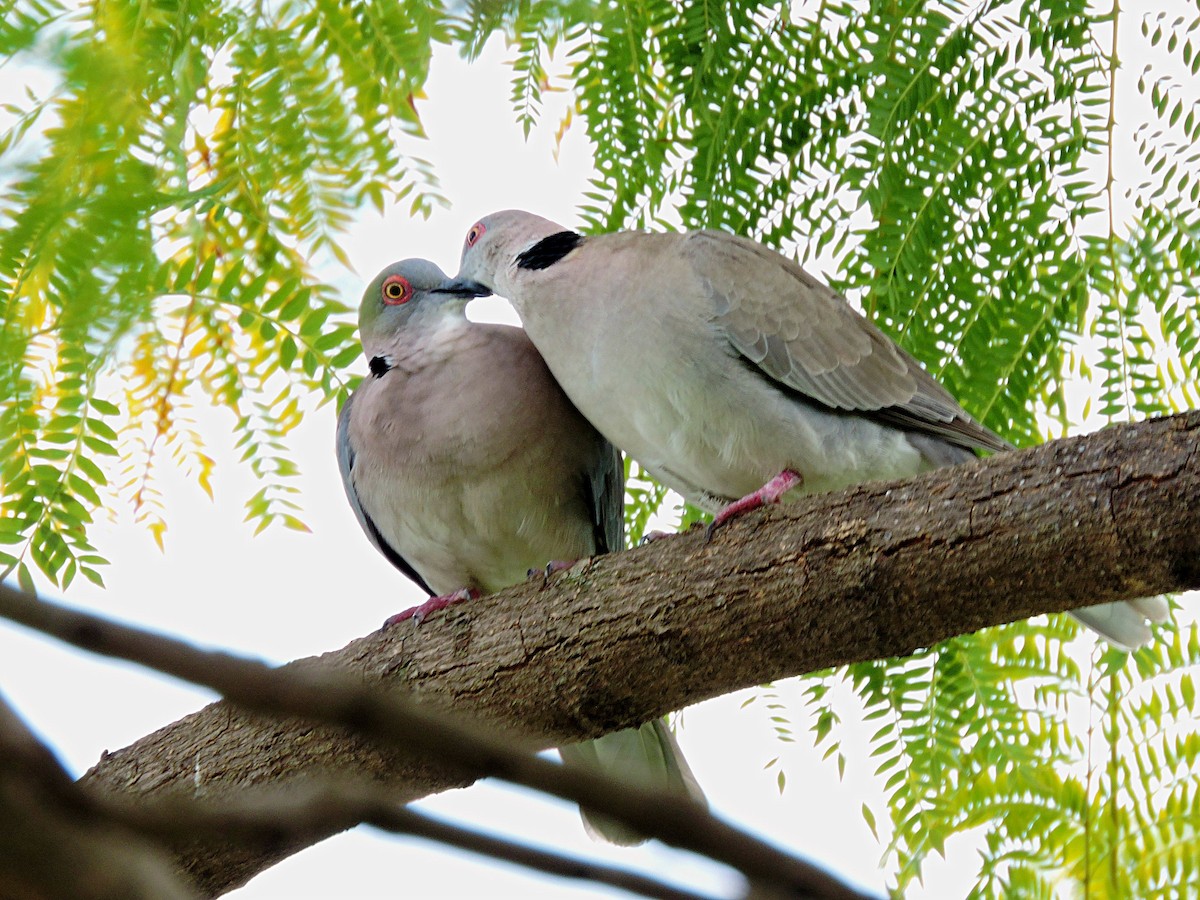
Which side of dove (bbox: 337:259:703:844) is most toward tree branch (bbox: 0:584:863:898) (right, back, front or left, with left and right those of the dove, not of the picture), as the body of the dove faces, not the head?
front

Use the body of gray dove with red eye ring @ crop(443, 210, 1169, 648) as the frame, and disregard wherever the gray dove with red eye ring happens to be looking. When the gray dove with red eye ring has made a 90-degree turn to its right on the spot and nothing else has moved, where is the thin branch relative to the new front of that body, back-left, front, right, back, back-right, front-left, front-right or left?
back

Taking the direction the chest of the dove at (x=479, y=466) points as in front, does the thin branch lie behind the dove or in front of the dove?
in front

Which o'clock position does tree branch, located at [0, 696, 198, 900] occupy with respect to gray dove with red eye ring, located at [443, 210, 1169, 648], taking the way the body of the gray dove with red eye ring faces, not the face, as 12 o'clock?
The tree branch is roughly at 9 o'clock from the gray dove with red eye ring.

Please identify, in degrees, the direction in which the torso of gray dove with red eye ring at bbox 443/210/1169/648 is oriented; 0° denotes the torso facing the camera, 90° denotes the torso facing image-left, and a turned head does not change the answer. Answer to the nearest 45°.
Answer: approximately 90°

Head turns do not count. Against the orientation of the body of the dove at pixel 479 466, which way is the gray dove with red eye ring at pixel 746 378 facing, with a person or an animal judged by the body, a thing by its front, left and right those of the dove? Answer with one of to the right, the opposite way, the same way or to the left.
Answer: to the right

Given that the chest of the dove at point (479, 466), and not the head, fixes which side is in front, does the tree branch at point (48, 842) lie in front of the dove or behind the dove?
in front

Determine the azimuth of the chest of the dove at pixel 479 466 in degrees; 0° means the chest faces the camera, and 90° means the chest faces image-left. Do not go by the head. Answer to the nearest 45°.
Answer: approximately 0°

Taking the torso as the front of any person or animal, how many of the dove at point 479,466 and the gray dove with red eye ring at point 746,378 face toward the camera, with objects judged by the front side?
1
